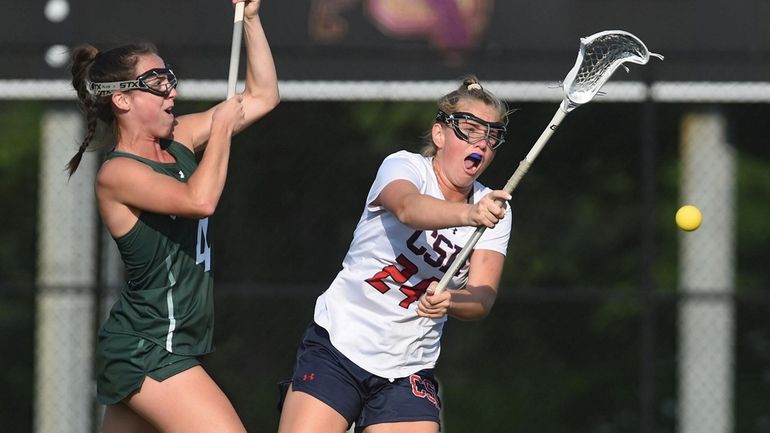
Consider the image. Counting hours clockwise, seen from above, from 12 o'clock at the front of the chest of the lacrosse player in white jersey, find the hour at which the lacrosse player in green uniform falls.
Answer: The lacrosse player in green uniform is roughly at 4 o'clock from the lacrosse player in white jersey.

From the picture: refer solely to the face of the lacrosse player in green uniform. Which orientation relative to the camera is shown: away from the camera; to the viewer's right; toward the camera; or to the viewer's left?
to the viewer's right

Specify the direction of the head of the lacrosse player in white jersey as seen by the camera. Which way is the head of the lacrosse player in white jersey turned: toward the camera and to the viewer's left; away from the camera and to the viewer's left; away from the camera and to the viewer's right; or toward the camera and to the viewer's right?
toward the camera and to the viewer's right

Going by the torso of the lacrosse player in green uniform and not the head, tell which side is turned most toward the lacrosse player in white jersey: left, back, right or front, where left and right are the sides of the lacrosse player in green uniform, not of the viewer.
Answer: front

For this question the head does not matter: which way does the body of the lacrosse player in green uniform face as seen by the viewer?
to the viewer's right

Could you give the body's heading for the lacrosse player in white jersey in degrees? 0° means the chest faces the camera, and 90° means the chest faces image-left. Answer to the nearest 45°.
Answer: approximately 315°

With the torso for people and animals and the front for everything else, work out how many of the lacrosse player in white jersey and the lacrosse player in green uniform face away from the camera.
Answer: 0
